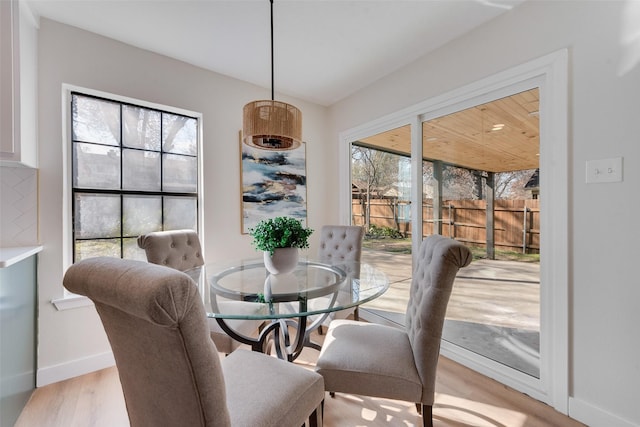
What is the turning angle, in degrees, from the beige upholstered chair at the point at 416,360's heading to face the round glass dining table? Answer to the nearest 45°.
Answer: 0° — it already faces it

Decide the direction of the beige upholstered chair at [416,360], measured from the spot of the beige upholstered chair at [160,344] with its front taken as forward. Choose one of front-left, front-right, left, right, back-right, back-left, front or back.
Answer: front-right

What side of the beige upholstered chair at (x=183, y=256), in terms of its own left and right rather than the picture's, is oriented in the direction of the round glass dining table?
front

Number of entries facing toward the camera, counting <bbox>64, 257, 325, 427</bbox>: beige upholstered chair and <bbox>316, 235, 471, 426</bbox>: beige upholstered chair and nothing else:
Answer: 0

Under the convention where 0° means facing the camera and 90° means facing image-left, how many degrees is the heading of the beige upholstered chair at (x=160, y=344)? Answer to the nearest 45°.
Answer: approximately 225°

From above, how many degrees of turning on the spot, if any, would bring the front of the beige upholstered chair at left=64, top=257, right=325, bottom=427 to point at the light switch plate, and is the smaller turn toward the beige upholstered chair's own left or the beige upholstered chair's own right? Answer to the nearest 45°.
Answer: approximately 45° to the beige upholstered chair's own right

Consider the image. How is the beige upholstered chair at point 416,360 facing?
to the viewer's left

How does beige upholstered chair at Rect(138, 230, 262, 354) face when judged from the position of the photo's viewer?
facing the viewer and to the right of the viewer

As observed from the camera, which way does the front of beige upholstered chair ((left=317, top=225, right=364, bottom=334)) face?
facing the viewer and to the left of the viewer
